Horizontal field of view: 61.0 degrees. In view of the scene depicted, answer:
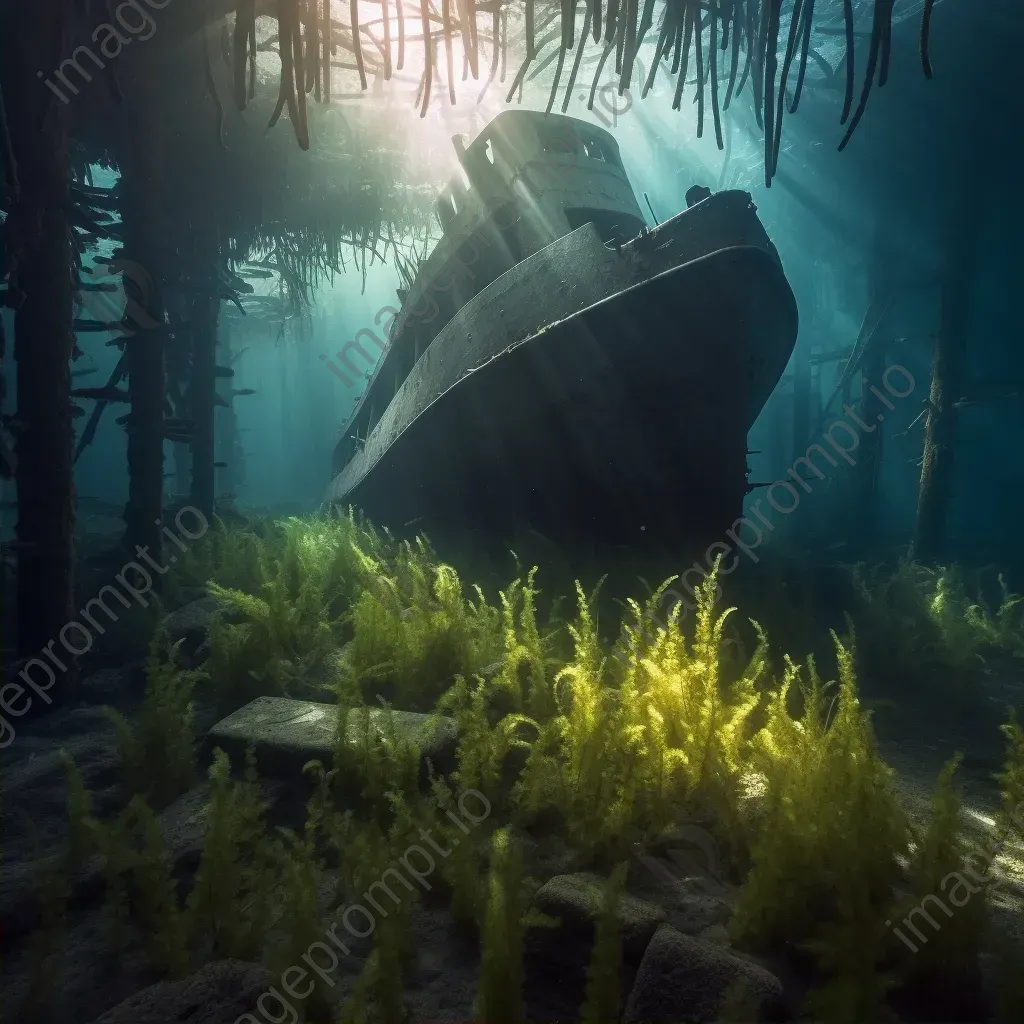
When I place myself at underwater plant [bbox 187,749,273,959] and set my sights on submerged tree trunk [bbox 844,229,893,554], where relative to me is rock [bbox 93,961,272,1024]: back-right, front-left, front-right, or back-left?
back-right

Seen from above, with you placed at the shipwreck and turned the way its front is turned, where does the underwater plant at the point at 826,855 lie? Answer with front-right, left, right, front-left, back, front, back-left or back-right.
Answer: front-right

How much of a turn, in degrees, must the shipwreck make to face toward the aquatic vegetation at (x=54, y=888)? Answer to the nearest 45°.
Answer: approximately 90° to its right

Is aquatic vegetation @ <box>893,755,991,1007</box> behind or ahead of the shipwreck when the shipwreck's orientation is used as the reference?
ahead

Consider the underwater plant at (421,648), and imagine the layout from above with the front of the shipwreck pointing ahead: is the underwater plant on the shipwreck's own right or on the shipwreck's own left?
on the shipwreck's own right

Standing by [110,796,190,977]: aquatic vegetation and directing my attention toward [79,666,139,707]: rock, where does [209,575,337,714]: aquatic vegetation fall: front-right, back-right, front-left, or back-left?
front-right

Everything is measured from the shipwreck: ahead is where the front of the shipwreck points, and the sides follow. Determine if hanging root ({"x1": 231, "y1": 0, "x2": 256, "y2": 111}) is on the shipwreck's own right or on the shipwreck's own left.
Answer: on the shipwreck's own right

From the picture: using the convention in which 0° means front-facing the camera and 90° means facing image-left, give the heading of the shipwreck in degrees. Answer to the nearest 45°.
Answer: approximately 315°

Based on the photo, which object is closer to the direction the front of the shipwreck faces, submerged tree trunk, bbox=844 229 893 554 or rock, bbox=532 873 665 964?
the rock

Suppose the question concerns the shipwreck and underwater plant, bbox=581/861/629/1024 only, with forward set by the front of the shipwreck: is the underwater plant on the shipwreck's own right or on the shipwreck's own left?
on the shipwreck's own right

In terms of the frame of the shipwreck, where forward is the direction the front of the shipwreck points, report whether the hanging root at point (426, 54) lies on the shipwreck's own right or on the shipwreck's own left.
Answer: on the shipwreck's own right

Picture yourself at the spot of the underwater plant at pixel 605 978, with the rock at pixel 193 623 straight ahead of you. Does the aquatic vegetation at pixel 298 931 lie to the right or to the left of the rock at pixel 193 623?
left

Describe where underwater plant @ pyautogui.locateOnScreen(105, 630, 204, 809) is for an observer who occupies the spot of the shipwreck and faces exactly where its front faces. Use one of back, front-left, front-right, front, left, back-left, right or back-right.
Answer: right

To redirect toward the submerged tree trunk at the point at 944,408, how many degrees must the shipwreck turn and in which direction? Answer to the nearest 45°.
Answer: approximately 90° to its left
